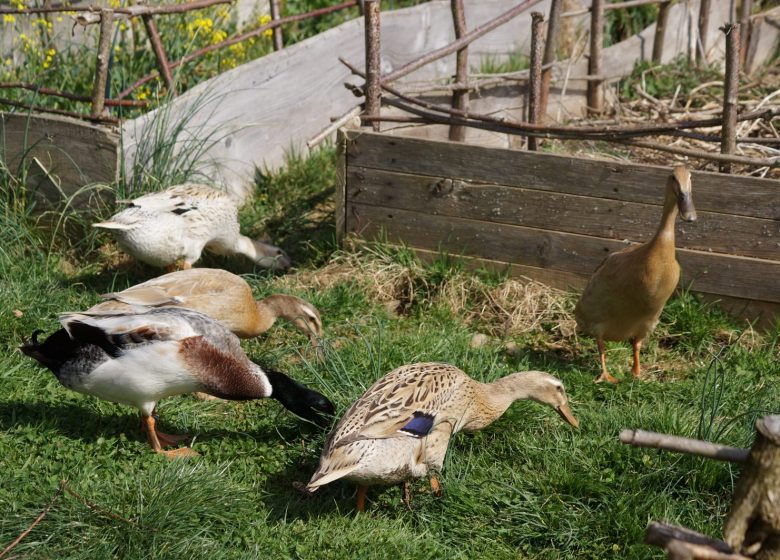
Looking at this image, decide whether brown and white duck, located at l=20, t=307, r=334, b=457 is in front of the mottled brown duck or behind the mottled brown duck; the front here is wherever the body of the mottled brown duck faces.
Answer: behind

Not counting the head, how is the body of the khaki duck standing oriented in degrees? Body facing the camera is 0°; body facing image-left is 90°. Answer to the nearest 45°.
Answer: approximately 315°

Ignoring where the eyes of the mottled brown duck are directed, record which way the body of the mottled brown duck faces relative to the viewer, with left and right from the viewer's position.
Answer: facing to the right of the viewer

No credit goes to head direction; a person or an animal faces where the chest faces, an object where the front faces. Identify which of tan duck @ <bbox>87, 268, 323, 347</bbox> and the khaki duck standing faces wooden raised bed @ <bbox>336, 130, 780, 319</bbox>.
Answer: the tan duck

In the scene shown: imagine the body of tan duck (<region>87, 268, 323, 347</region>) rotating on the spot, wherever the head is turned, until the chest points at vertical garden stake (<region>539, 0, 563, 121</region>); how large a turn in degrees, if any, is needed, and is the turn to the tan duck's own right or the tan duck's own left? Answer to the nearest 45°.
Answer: approximately 45° to the tan duck's own left

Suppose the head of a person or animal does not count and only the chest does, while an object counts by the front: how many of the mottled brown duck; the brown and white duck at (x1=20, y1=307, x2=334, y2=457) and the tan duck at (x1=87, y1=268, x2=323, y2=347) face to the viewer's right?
3

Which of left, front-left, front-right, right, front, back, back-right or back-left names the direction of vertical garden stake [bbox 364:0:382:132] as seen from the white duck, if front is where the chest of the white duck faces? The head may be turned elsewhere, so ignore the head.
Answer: front

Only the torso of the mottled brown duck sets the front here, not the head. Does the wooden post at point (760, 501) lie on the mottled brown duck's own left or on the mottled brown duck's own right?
on the mottled brown duck's own right

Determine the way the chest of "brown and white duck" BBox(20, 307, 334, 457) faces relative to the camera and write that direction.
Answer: to the viewer's right

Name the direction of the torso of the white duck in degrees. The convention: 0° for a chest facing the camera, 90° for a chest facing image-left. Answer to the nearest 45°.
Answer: approximately 270°

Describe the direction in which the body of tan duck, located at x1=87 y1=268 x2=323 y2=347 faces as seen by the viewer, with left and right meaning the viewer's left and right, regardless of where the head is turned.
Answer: facing to the right of the viewer

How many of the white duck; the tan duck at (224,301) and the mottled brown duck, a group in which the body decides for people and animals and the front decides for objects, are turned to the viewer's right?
3

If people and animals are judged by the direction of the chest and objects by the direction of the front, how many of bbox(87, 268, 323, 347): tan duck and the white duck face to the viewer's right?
2

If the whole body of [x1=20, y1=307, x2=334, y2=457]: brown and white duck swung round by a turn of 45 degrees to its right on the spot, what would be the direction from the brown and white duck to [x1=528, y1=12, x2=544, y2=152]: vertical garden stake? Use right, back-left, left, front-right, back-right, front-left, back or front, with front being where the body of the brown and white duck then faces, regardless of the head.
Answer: left
